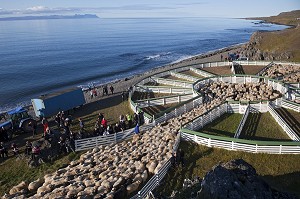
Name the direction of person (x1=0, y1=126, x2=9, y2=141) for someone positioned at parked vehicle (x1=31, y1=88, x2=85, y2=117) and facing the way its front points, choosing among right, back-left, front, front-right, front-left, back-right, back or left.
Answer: front

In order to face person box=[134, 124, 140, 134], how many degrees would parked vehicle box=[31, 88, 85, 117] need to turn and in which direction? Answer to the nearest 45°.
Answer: approximately 90° to its left

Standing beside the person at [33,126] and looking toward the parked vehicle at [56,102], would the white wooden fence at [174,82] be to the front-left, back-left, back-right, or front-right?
front-right

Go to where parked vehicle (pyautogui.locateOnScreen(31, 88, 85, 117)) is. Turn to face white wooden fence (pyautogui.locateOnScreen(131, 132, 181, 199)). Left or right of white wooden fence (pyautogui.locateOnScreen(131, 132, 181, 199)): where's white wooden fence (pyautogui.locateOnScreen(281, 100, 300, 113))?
left

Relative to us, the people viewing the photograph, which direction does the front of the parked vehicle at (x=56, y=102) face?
facing the viewer and to the left of the viewer

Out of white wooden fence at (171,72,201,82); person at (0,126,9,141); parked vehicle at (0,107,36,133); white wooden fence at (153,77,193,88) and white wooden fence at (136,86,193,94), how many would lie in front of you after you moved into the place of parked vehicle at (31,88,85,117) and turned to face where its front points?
2

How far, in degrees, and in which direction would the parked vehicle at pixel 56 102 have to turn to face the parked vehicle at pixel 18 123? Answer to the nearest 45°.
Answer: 0° — it already faces it

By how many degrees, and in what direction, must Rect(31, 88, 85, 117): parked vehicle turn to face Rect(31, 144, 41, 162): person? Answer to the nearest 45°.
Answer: approximately 45° to its left

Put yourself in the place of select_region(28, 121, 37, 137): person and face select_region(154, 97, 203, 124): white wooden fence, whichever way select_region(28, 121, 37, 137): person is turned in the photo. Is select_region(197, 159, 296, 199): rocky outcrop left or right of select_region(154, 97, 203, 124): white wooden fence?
right

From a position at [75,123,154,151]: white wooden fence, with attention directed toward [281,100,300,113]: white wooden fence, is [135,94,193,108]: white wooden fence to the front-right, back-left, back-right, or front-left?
front-left

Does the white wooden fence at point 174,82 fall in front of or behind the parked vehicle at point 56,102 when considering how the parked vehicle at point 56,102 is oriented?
behind

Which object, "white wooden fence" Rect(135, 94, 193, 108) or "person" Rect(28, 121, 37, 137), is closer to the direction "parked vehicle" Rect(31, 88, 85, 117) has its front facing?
the person

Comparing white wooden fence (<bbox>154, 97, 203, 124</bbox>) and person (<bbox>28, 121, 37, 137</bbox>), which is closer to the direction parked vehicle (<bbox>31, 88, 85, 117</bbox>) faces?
the person

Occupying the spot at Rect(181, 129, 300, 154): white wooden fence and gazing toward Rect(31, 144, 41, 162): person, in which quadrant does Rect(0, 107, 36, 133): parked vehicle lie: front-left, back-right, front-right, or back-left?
front-right

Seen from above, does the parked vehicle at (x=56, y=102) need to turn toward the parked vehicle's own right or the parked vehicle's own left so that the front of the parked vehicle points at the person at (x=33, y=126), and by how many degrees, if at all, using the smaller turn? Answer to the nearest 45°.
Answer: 0° — it already faces them
